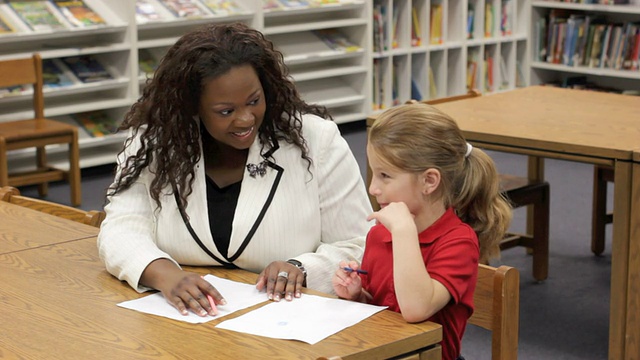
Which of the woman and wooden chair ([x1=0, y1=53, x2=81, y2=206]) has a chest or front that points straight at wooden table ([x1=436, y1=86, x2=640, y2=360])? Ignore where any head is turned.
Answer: the wooden chair

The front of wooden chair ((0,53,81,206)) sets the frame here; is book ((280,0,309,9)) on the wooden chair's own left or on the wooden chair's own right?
on the wooden chair's own left

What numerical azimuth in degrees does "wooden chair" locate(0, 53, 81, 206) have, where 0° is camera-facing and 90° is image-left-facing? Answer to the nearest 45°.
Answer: approximately 315°

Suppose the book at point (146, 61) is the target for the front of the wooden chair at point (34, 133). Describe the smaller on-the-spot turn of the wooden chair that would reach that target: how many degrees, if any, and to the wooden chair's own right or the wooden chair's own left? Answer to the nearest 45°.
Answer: approximately 90° to the wooden chair's own left

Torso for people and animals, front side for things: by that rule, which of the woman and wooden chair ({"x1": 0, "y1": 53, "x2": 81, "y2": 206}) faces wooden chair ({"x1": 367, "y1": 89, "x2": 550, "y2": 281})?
wooden chair ({"x1": 0, "y1": 53, "x2": 81, "y2": 206})

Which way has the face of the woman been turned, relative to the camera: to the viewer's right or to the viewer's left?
to the viewer's right

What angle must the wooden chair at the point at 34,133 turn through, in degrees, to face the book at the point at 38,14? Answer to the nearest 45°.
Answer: approximately 135° to its left
